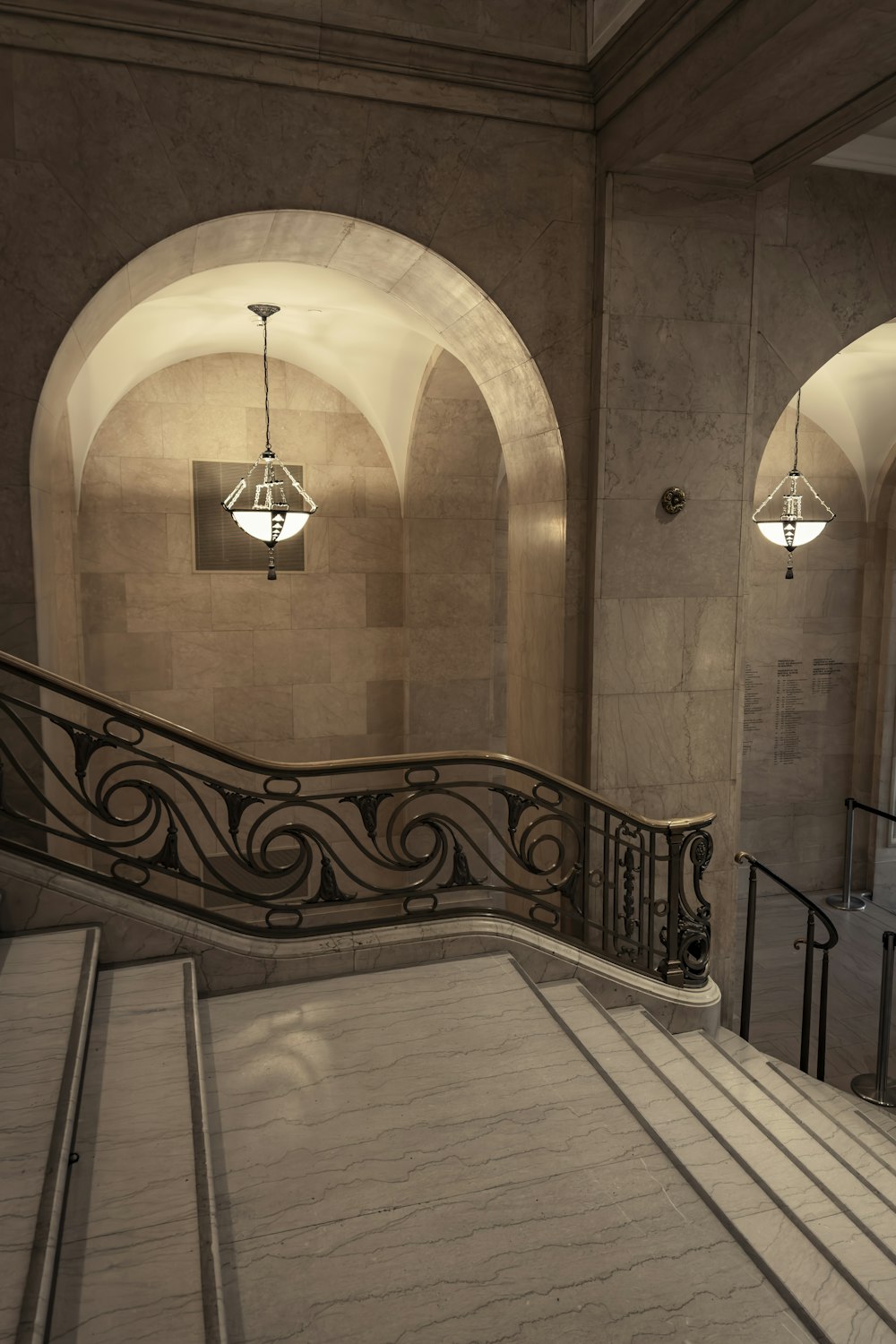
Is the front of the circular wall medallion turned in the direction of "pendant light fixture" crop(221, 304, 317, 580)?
no

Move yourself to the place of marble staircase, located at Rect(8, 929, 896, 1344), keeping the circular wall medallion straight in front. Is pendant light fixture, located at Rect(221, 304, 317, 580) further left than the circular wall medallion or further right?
left

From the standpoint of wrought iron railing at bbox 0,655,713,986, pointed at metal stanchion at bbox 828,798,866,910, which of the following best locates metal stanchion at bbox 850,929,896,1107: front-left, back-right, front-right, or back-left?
front-right

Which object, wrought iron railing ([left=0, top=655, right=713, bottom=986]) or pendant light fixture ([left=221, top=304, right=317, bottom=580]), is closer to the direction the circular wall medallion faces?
the wrought iron railing

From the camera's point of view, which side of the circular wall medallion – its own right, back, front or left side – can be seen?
front

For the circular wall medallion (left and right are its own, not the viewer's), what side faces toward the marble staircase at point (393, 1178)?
front
